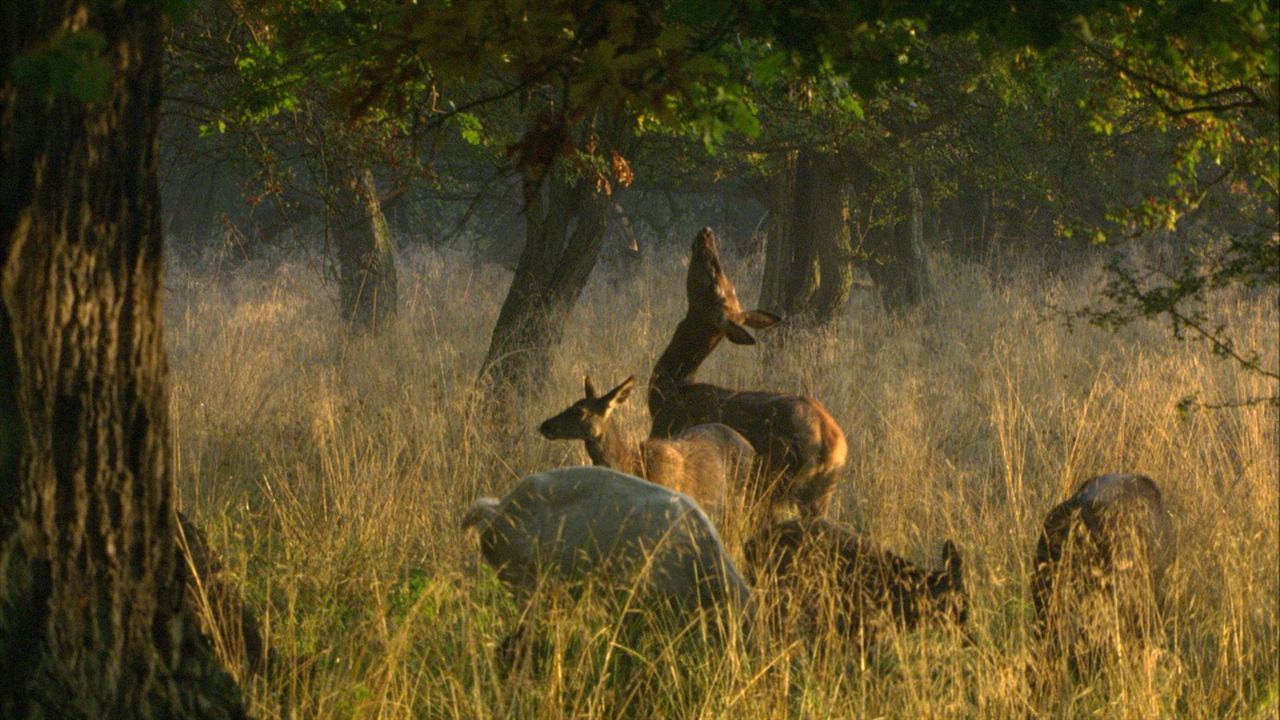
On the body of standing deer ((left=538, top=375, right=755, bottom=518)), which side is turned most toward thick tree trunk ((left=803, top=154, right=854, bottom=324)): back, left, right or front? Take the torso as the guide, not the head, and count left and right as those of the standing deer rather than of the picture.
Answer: right

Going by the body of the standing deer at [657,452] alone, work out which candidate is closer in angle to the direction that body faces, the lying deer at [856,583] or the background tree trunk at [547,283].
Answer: the background tree trunk

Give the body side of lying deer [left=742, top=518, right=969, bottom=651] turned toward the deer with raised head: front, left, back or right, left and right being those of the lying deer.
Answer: left

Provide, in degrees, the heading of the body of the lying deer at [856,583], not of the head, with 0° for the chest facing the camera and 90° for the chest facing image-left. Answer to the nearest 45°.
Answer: approximately 270°

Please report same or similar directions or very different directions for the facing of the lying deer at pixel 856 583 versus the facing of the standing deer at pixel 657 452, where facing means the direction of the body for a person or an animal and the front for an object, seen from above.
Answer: very different directions

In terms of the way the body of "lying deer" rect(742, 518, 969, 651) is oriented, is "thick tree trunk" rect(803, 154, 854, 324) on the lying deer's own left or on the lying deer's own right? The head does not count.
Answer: on the lying deer's own left

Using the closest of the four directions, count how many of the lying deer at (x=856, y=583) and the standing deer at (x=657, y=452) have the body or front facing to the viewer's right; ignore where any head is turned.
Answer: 1

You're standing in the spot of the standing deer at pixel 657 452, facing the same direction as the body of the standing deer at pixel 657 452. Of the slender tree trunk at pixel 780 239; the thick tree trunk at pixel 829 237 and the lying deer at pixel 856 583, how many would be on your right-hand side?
2

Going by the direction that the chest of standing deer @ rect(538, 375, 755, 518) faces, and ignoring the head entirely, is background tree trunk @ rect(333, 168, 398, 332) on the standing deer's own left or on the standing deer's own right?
on the standing deer's own right

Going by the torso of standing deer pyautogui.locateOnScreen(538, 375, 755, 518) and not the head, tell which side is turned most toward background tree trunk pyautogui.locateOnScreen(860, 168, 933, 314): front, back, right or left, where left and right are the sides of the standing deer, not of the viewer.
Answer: right

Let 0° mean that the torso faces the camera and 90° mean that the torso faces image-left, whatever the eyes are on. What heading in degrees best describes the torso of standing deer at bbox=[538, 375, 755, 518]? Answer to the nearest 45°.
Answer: approximately 90°

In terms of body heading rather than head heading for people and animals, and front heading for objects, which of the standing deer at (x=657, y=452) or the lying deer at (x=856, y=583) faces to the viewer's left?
the standing deer at (x=657, y=452)

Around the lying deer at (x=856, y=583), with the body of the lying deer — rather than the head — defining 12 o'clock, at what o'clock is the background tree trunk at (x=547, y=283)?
The background tree trunk is roughly at 8 o'clock from the lying deer.

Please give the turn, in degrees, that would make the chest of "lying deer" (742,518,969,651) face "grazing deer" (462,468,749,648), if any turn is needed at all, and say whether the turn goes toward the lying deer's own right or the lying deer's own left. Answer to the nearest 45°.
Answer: approximately 180°
